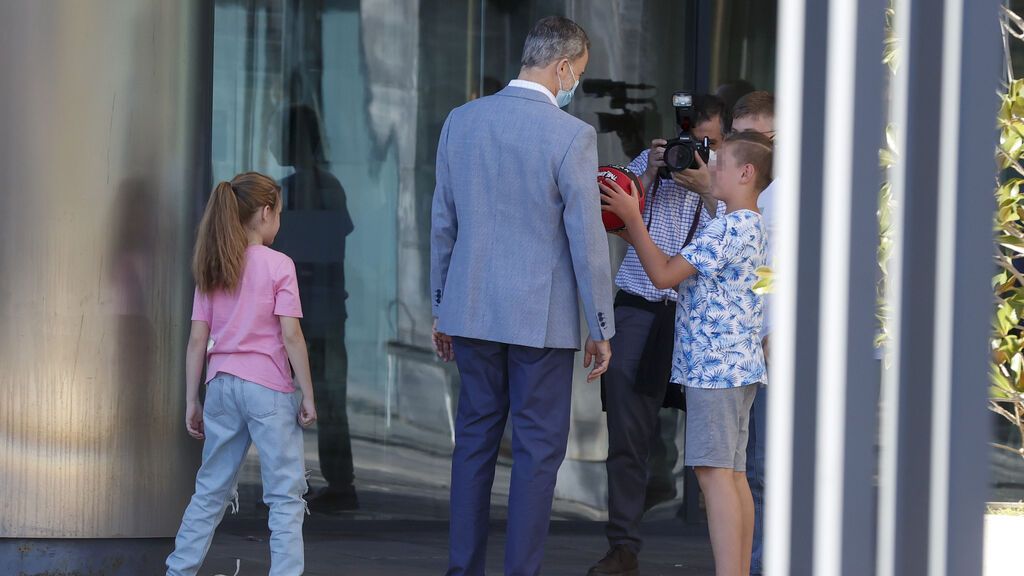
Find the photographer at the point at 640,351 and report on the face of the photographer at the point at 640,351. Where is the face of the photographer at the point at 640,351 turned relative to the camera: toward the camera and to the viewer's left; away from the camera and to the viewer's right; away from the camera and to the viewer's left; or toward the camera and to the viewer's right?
toward the camera and to the viewer's left

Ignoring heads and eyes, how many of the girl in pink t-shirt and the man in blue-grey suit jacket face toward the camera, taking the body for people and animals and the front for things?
0

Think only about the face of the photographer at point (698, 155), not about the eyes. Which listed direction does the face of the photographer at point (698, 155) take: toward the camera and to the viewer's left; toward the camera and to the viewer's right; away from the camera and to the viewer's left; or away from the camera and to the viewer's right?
toward the camera and to the viewer's left

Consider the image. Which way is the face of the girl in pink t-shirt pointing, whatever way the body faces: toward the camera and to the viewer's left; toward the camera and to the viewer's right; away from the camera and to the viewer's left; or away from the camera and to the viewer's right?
away from the camera and to the viewer's right

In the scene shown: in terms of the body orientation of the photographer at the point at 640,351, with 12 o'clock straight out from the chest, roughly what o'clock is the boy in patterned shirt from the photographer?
The boy in patterned shirt is roughly at 10 o'clock from the photographer.

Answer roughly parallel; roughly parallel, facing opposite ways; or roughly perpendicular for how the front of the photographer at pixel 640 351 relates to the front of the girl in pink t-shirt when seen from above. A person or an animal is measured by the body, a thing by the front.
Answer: roughly parallel, facing opposite ways

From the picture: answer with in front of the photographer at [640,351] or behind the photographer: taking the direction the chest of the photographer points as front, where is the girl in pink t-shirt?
in front

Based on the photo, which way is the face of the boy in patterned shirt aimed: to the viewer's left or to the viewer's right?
to the viewer's left

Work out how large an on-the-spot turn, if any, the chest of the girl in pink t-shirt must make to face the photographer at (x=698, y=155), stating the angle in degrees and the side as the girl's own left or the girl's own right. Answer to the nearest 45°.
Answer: approximately 45° to the girl's own right

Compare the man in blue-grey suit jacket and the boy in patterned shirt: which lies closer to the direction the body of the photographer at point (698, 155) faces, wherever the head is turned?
the man in blue-grey suit jacket

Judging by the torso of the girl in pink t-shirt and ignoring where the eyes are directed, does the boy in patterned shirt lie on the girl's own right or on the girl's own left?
on the girl's own right

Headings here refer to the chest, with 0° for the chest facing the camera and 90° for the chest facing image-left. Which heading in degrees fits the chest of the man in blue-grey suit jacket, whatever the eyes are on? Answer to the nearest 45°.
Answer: approximately 225°

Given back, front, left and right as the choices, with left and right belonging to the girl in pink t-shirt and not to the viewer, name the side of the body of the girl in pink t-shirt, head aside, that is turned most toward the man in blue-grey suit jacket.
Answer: right

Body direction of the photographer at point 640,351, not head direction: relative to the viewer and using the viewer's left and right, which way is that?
facing the viewer and to the left of the viewer

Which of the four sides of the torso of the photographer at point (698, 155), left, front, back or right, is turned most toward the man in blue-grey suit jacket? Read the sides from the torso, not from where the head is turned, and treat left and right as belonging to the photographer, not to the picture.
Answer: front

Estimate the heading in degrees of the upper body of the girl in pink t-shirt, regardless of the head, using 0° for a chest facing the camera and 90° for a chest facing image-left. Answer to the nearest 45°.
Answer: approximately 225°
